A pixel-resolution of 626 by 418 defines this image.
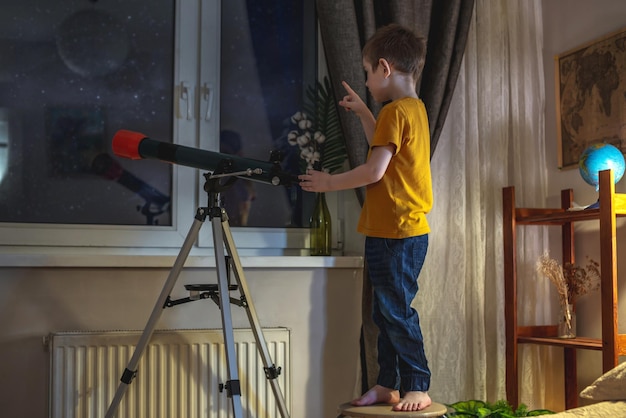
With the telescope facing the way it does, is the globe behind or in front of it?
behind

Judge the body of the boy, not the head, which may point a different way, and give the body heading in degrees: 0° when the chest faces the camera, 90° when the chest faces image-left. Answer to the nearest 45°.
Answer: approximately 90°

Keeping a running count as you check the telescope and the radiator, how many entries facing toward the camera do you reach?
1

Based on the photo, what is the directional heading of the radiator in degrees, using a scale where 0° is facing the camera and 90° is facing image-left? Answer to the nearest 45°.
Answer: approximately 0°

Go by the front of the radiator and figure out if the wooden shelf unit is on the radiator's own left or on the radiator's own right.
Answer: on the radiator's own left

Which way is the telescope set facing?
to the viewer's left

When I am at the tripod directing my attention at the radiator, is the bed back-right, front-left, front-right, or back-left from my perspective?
back-right

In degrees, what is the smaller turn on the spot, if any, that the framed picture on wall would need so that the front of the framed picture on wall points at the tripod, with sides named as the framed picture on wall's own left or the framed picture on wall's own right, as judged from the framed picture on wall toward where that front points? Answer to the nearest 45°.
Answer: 0° — it already faces it

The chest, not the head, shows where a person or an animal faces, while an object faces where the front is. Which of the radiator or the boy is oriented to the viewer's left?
the boy
